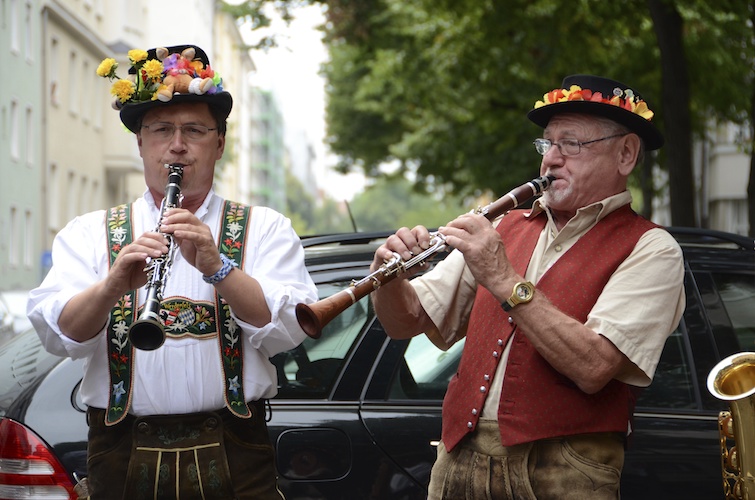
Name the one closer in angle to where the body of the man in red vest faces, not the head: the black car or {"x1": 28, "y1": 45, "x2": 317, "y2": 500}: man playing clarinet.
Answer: the man playing clarinet

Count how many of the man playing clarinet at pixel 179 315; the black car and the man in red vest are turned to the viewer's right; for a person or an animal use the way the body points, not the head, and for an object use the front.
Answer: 1

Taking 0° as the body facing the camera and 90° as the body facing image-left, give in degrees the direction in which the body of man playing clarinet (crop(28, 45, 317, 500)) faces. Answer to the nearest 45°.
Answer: approximately 0°

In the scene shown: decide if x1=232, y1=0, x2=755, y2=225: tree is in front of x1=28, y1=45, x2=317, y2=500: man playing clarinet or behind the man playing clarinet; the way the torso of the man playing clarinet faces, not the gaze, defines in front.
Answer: behind

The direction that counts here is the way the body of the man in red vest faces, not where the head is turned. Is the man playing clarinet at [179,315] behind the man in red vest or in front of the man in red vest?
in front

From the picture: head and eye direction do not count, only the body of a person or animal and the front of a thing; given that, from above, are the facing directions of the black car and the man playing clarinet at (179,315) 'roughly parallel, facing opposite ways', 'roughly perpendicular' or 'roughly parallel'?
roughly perpendicular

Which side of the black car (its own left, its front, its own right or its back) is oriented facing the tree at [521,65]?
left

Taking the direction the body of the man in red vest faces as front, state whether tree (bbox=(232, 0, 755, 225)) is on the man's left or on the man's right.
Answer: on the man's right

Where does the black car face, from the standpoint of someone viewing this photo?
facing to the right of the viewer
